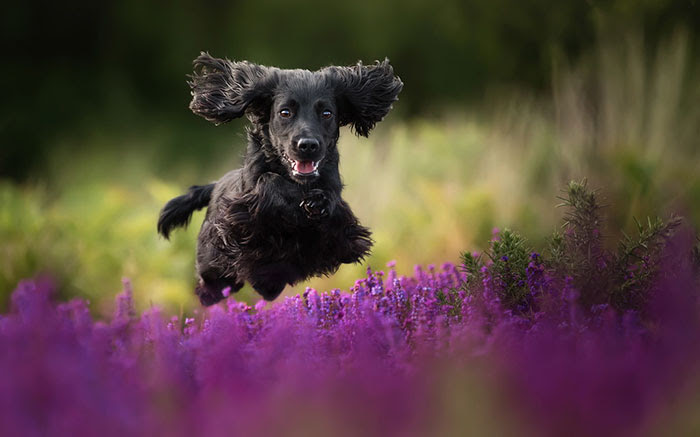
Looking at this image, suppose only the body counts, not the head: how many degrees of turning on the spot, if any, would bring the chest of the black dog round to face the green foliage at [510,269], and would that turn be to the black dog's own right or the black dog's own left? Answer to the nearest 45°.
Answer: approximately 45° to the black dog's own left

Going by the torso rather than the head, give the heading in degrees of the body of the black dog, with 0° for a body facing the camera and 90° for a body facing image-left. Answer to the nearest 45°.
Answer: approximately 315°
